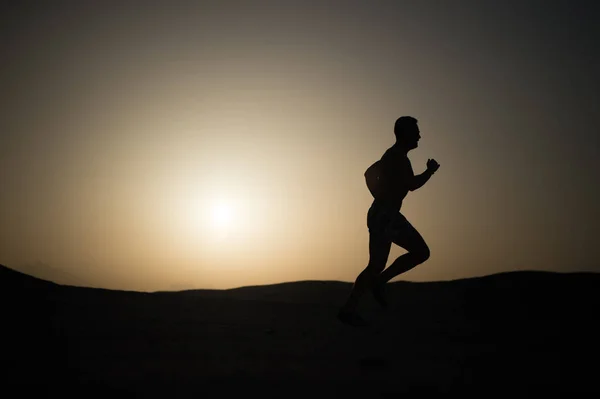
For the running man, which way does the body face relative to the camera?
to the viewer's right

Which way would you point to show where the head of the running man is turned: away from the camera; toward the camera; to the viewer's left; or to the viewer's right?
to the viewer's right
